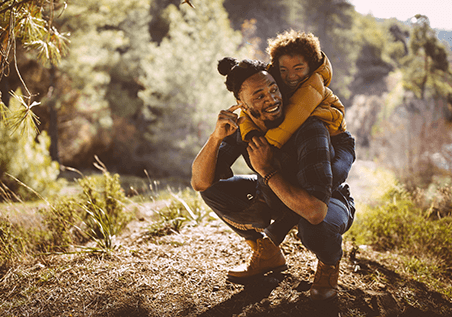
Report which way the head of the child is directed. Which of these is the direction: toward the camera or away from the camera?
toward the camera

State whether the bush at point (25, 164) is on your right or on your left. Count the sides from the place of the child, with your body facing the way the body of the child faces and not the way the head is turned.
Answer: on your right

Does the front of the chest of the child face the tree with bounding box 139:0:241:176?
no

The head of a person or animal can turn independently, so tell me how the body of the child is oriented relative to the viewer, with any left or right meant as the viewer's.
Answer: facing the viewer and to the left of the viewer

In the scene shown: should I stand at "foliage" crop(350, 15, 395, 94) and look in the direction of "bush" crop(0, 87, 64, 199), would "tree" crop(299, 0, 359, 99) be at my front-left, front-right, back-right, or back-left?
front-right

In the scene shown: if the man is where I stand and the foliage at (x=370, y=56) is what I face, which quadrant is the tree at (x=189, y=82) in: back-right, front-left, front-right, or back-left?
front-left

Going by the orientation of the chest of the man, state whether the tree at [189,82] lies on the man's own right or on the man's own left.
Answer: on the man's own right

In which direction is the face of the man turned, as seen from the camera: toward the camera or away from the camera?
toward the camera

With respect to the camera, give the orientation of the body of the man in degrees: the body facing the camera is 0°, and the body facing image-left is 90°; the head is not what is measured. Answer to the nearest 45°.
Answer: approximately 45°

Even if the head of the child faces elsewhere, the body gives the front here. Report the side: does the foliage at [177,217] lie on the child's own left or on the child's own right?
on the child's own right
